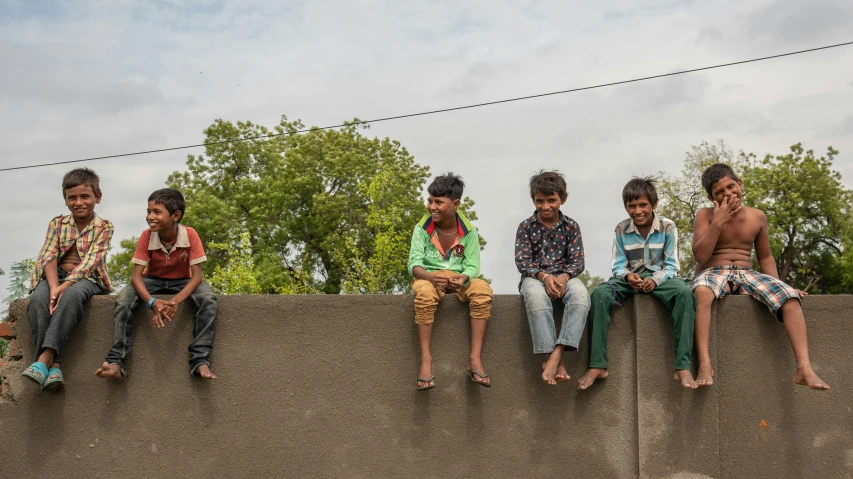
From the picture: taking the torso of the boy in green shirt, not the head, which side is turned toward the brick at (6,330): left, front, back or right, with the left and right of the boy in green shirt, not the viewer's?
right

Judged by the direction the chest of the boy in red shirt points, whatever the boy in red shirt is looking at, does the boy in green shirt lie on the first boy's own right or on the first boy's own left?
on the first boy's own left

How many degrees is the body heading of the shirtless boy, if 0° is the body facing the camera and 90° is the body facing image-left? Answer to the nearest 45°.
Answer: approximately 0°

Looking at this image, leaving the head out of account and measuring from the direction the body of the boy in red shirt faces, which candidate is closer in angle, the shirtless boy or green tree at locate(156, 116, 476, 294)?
the shirtless boy

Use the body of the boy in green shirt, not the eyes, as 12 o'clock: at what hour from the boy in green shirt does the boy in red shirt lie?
The boy in red shirt is roughly at 3 o'clock from the boy in green shirt.

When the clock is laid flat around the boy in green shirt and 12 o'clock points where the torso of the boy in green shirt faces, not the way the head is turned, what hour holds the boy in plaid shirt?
The boy in plaid shirt is roughly at 3 o'clock from the boy in green shirt.

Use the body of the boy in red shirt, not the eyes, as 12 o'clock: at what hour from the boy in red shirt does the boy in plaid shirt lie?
The boy in plaid shirt is roughly at 4 o'clock from the boy in red shirt.

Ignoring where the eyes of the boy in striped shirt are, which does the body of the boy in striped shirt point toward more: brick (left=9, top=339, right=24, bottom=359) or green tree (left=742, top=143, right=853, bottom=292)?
the brick

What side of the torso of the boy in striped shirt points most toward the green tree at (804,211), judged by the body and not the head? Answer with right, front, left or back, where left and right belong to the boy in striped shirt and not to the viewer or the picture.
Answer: back

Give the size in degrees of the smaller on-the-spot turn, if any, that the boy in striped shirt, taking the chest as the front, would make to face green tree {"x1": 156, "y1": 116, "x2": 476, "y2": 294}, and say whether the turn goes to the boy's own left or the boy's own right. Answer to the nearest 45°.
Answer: approximately 135° to the boy's own right

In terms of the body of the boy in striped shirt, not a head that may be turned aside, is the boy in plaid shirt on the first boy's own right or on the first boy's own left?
on the first boy's own right
